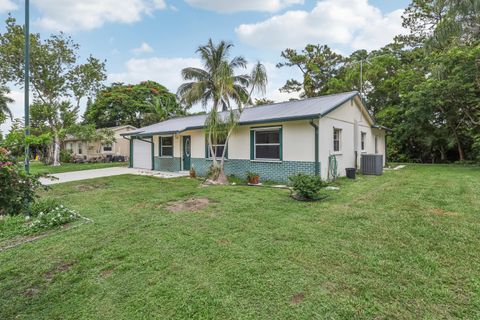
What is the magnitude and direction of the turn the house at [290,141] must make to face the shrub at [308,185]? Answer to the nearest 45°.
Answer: approximately 45° to its left

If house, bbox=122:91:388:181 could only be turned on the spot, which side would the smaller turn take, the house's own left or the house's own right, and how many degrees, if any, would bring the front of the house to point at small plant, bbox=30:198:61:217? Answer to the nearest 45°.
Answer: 0° — it already faces it

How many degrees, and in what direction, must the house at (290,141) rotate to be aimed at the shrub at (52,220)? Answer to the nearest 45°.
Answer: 0° — it already faces it

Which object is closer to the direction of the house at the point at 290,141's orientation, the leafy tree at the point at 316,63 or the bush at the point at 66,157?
the bush

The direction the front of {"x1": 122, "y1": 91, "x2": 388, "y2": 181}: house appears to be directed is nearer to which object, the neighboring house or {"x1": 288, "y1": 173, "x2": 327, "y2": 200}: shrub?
the shrub

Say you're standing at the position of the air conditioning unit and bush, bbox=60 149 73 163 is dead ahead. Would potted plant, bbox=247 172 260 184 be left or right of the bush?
left

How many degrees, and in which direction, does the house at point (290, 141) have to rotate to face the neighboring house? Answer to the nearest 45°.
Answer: approximately 90° to its right

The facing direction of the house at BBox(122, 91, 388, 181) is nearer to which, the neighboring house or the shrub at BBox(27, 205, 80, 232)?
the shrub

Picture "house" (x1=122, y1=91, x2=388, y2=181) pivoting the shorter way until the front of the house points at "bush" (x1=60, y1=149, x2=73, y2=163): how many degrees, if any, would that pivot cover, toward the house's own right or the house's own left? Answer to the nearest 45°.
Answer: approximately 90° to the house's own right

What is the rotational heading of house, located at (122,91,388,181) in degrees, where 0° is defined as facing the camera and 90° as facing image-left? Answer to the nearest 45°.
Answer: approximately 45°

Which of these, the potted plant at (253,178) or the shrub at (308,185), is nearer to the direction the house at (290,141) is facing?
the potted plant

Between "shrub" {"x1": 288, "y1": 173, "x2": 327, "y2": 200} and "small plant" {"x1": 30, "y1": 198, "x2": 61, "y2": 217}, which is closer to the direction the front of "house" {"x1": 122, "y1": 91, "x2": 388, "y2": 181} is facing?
the small plant
